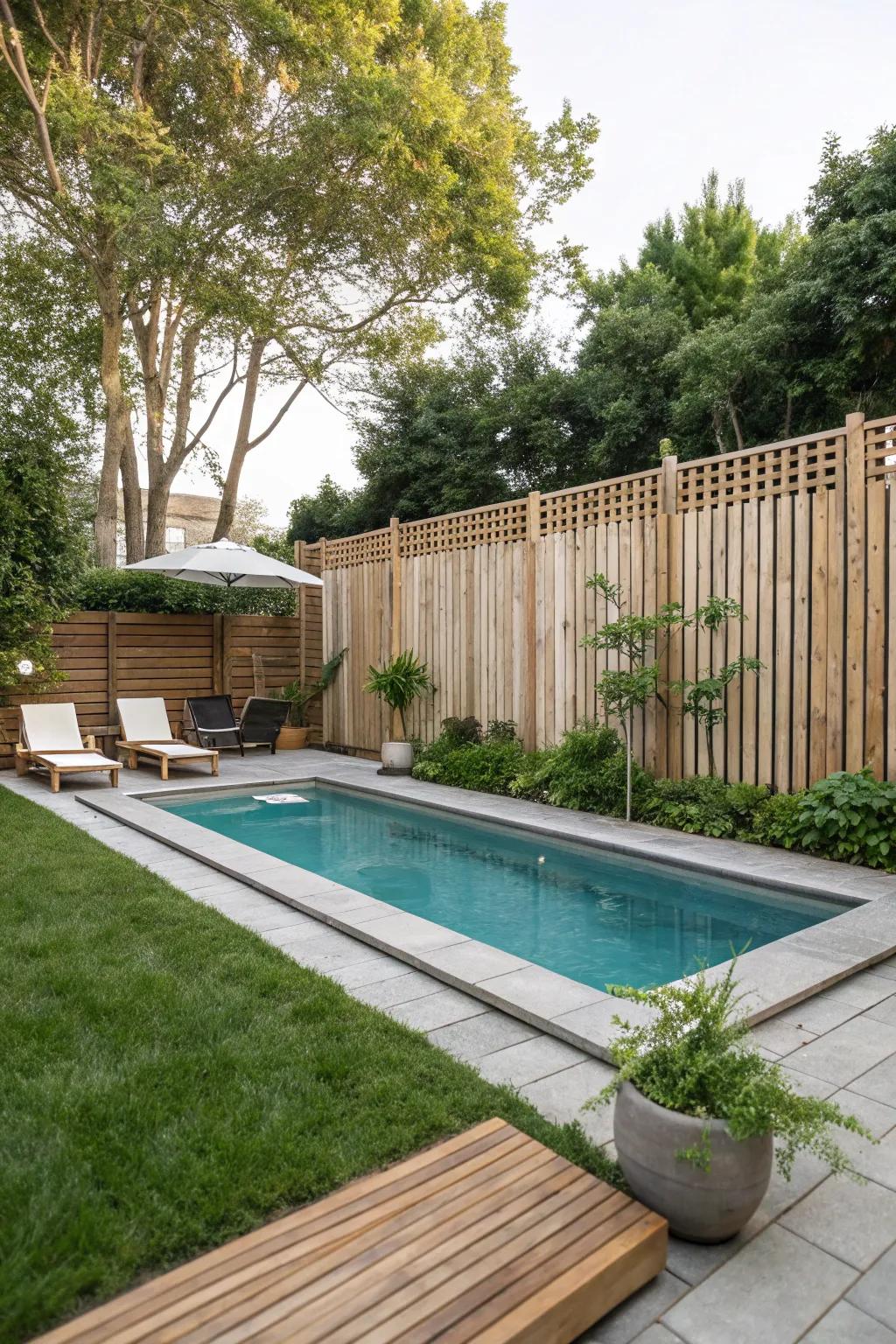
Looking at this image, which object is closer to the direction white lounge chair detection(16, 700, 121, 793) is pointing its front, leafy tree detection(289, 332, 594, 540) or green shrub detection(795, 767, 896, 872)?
the green shrub

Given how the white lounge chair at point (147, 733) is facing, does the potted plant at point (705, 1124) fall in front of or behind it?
in front

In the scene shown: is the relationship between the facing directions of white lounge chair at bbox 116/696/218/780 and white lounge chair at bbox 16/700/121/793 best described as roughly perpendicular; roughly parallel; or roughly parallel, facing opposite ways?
roughly parallel

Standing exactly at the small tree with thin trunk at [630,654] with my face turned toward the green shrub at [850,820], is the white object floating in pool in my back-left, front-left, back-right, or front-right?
back-right

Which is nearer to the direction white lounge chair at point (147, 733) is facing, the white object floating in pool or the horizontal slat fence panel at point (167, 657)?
the white object floating in pool

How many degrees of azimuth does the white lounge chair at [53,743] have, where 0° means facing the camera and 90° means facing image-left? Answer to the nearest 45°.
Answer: approximately 315°

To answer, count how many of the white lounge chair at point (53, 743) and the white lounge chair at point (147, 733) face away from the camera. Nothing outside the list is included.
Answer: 0

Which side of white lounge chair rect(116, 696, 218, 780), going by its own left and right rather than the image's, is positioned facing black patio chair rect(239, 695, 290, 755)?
left

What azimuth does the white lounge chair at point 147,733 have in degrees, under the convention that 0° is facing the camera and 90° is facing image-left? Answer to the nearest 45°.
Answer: approximately 315°

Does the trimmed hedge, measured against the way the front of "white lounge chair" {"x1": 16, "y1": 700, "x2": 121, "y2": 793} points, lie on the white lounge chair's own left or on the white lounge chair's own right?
on the white lounge chair's own left
